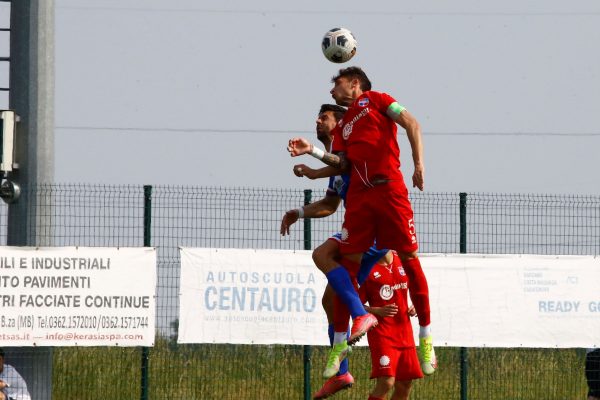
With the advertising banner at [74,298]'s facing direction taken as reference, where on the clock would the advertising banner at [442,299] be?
the advertising banner at [442,299] is roughly at 9 o'clock from the advertising banner at [74,298].

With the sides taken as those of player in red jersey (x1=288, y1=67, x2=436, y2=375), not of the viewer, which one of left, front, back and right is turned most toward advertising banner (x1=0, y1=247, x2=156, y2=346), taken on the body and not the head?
right

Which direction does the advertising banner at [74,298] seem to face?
toward the camera

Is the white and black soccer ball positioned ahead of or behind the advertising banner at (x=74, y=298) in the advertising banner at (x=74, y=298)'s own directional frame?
ahead

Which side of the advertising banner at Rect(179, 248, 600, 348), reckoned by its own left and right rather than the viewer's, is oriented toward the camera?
front

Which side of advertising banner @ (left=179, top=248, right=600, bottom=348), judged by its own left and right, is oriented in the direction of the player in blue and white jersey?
front

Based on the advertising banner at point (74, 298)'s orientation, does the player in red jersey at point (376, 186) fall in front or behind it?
in front

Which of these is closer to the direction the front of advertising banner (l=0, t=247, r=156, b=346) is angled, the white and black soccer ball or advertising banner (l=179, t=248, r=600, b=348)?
the white and black soccer ball

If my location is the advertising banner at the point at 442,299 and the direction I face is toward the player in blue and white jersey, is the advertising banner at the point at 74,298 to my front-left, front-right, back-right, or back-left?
front-right

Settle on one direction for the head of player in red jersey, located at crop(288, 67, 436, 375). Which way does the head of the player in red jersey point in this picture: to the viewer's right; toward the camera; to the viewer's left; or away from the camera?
to the viewer's left

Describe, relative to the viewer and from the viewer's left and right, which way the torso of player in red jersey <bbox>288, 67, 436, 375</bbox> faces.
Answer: facing the viewer and to the left of the viewer
